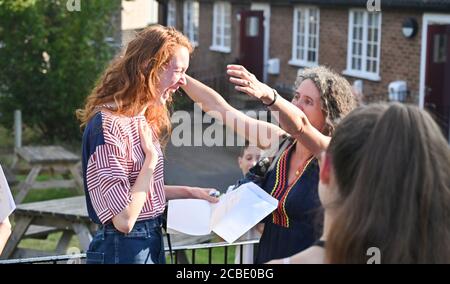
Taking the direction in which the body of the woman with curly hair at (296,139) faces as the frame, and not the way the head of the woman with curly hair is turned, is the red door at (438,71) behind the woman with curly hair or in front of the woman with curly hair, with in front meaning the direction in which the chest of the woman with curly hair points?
behind

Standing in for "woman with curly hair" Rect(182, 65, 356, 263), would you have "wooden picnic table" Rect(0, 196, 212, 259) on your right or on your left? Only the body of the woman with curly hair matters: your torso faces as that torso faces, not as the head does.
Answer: on your right

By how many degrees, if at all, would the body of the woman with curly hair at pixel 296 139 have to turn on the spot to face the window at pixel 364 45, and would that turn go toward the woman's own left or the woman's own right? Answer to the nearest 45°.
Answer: approximately 135° to the woman's own right

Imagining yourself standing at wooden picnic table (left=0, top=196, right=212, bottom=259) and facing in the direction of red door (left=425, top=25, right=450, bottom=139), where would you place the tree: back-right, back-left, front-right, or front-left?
front-left

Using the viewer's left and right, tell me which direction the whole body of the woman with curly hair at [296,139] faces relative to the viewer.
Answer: facing the viewer and to the left of the viewer

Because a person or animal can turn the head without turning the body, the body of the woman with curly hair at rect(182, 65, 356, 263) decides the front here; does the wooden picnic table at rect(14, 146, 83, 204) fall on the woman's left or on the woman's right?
on the woman's right

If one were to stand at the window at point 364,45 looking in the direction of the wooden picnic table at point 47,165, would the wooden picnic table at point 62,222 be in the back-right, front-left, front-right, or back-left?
front-left

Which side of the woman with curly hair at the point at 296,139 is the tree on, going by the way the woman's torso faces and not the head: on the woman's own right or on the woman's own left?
on the woman's own right
